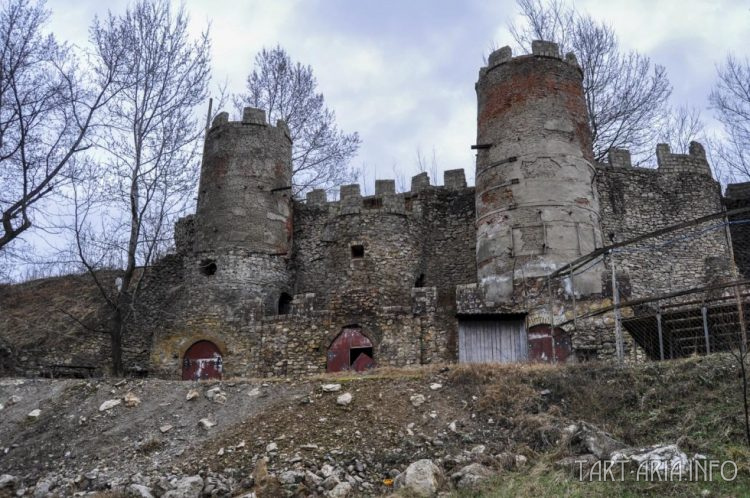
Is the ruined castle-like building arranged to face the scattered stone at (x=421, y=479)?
yes

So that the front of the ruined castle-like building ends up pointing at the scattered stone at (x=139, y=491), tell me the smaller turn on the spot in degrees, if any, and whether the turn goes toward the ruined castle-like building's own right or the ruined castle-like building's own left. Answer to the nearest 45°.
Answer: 0° — it already faces it

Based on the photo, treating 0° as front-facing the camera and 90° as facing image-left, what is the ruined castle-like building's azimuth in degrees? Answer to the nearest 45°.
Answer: approximately 0°

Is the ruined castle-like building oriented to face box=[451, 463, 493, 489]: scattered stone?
yes

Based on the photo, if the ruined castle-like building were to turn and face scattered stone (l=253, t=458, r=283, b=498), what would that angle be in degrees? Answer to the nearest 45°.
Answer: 0° — it already faces it

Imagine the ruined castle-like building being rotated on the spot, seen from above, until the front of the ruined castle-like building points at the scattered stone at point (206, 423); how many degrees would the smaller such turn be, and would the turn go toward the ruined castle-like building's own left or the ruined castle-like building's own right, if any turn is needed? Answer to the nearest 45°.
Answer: approximately 45° to the ruined castle-like building's own right

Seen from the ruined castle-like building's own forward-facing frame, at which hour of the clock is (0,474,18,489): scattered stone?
The scattered stone is roughly at 1 o'clock from the ruined castle-like building.

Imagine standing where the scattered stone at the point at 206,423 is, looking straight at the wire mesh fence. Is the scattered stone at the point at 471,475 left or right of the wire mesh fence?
right

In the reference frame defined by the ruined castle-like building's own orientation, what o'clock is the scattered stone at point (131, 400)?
The scattered stone is roughly at 1 o'clock from the ruined castle-like building.

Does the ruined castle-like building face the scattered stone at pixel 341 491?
yes
